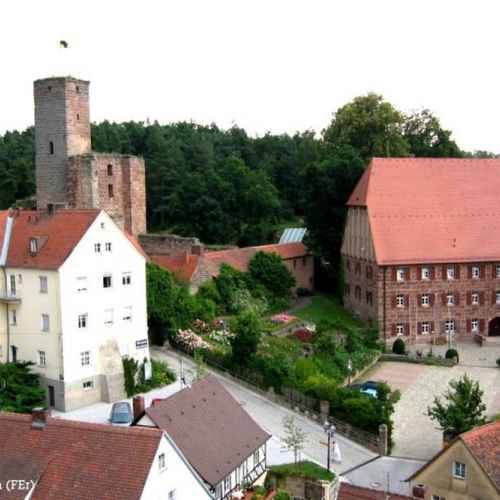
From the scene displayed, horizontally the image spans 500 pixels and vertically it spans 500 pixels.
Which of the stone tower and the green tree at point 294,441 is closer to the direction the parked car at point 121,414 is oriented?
the green tree

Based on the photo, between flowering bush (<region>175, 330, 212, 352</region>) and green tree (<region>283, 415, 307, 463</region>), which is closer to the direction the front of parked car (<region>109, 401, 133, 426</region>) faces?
the green tree

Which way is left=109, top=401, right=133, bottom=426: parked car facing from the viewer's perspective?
toward the camera

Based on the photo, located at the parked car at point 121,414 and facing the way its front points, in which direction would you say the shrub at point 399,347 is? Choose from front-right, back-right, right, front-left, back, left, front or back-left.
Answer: back-left

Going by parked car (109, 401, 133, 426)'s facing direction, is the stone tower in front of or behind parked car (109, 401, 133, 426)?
behind

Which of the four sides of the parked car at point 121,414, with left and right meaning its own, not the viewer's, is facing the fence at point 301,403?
left

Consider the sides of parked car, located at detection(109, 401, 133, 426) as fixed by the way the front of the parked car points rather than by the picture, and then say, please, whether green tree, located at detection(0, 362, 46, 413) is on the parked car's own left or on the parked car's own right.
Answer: on the parked car's own right

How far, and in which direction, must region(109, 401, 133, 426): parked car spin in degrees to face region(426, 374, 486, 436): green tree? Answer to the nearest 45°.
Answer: approximately 90° to its left

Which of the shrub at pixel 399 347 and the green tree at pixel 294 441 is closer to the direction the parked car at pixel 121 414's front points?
the green tree

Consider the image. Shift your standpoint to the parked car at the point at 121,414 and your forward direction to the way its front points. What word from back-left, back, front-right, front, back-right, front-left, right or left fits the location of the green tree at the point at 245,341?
back-left
